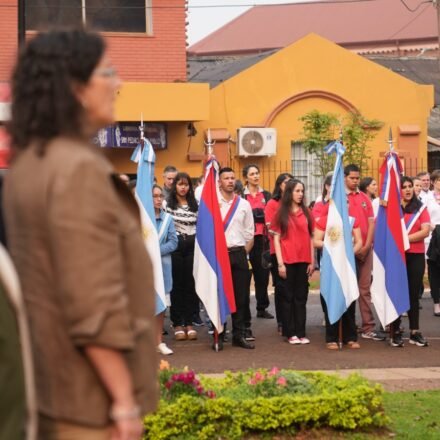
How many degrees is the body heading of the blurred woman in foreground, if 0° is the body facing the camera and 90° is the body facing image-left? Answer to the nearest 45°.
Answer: approximately 270°

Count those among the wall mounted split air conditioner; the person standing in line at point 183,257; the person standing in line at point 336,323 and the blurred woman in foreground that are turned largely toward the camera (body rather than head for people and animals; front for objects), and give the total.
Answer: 3

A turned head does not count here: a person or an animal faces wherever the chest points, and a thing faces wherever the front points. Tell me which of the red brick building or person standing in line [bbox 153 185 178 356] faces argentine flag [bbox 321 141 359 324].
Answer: the red brick building

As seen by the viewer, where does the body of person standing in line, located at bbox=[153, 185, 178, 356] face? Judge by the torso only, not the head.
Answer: toward the camera

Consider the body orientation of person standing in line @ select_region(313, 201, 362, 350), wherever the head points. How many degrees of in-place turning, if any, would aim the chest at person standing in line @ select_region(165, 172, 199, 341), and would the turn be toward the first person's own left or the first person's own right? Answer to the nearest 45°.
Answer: approximately 90° to the first person's own right

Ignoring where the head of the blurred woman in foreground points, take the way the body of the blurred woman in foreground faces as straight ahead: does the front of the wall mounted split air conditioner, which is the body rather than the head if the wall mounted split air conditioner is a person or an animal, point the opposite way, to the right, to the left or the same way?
to the right

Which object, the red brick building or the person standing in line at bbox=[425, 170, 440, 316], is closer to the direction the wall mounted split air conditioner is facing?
the person standing in line

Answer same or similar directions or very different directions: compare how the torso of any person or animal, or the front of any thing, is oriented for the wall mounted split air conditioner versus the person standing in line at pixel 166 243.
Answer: same or similar directions

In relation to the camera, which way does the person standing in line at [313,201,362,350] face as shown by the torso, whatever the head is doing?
toward the camera

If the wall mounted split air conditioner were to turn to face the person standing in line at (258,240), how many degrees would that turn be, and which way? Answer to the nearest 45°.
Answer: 0° — it already faces them

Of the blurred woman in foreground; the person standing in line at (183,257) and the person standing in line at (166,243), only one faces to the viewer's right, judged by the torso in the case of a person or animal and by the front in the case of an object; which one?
the blurred woman in foreground

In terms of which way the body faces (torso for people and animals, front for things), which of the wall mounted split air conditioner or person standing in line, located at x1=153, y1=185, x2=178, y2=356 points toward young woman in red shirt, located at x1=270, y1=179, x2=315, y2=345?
the wall mounted split air conditioner

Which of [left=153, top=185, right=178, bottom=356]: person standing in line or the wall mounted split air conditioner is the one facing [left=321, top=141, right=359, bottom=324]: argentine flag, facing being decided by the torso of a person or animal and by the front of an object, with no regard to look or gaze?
the wall mounted split air conditioner

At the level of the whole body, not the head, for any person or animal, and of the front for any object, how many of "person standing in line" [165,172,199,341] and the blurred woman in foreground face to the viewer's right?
1

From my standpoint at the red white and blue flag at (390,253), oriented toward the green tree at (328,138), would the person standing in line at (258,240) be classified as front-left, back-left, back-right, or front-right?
front-left

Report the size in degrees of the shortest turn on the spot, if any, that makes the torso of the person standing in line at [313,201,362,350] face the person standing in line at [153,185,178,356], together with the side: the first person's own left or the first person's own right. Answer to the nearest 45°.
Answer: approximately 90° to the first person's own right

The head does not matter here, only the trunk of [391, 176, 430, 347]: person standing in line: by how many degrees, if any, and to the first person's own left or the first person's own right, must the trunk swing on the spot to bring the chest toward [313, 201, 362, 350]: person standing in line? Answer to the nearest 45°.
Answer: approximately 90° to the first person's own right

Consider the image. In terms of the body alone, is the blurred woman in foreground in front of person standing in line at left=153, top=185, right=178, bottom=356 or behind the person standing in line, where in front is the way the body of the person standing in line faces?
in front

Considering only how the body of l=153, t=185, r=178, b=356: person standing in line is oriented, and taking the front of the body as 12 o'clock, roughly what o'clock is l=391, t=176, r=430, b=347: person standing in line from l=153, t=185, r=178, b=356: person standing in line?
l=391, t=176, r=430, b=347: person standing in line is roughly at 9 o'clock from l=153, t=185, r=178, b=356: person standing in line.

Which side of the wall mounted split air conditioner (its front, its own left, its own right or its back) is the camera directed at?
front
